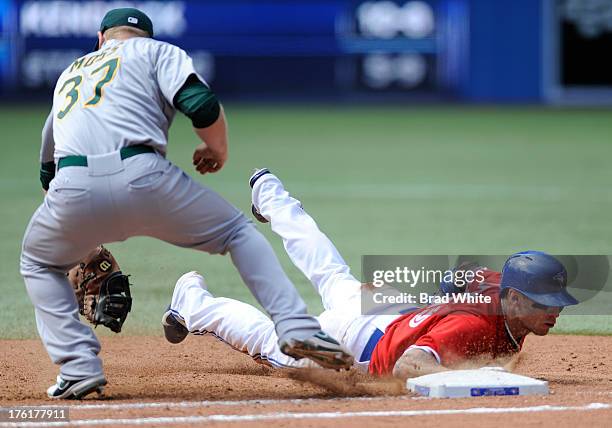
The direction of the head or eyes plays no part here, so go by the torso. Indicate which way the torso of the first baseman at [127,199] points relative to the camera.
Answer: away from the camera

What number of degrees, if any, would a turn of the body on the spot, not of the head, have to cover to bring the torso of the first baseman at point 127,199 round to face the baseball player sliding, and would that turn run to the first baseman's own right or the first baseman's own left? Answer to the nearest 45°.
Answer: approximately 90° to the first baseman's own right
